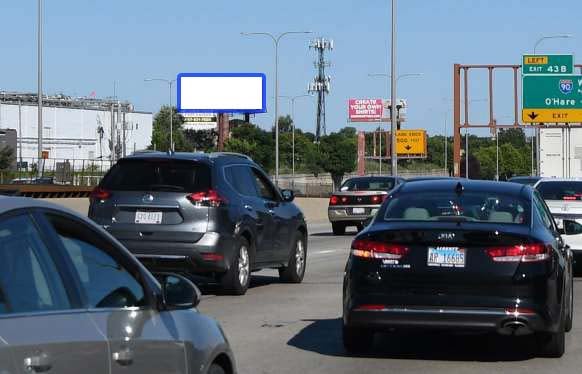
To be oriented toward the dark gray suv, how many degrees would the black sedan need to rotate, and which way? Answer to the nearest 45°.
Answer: approximately 45° to its left

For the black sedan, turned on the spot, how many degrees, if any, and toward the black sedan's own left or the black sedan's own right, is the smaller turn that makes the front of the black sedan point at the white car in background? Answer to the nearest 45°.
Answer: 0° — it already faces it

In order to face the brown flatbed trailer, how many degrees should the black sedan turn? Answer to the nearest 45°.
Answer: approximately 45° to its left

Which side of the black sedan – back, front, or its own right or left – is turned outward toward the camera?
back

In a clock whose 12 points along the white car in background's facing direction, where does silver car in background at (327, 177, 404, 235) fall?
The silver car in background is roughly at 11 o'clock from the white car in background.

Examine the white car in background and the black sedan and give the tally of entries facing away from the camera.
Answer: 2

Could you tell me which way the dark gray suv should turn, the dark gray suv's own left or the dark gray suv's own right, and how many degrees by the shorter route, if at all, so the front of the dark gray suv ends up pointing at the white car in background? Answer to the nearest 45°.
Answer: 0° — it already faces it

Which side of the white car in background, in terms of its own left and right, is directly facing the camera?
back

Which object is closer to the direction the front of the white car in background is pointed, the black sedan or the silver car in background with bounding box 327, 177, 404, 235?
the silver car in background

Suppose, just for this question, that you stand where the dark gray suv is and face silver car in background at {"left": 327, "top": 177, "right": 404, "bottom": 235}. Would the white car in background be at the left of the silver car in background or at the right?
right

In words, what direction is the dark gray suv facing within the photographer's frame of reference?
facing away from the viewer and to the right of the viewer
